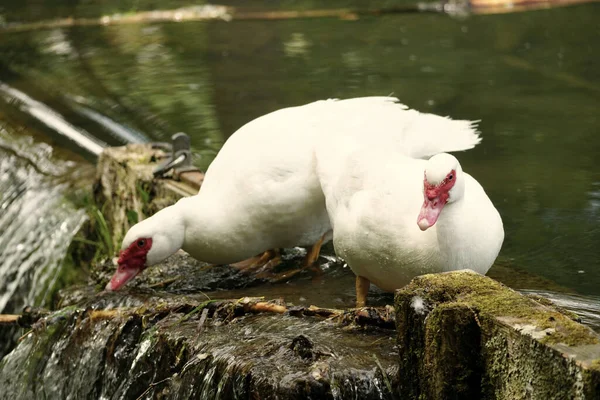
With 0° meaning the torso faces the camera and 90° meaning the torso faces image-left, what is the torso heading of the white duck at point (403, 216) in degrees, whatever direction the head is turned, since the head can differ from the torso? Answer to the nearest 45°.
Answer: approximately 315°

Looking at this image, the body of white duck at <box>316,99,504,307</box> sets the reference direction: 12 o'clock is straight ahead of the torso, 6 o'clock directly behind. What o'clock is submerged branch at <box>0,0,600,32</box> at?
The submerged branch is roughly at 7 o'clock from the white duck.

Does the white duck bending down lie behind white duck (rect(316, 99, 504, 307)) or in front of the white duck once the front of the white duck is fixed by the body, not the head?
behind
